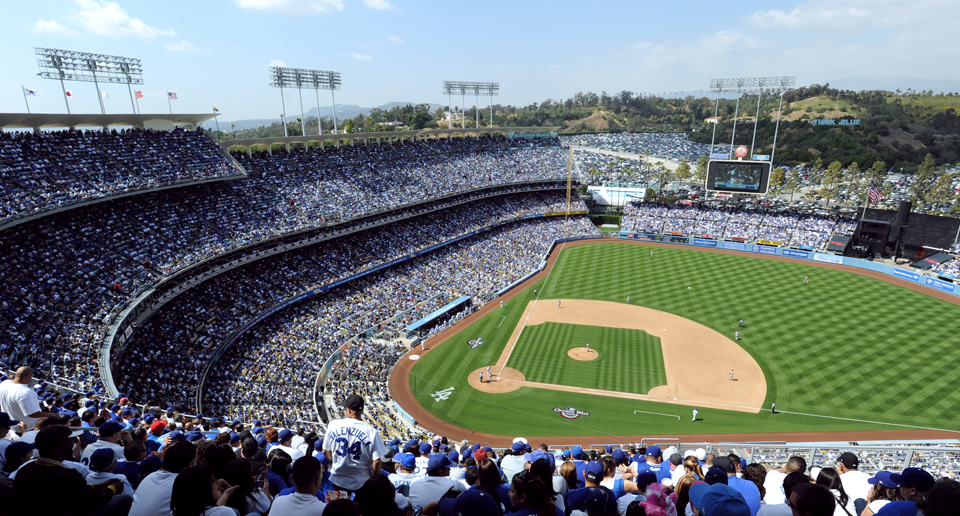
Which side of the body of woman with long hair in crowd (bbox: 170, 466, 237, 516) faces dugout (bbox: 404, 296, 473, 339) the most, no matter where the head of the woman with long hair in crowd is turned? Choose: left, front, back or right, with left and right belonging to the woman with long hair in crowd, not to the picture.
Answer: front

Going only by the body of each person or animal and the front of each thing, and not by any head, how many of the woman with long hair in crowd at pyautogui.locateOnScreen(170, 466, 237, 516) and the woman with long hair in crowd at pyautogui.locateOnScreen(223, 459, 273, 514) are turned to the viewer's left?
0

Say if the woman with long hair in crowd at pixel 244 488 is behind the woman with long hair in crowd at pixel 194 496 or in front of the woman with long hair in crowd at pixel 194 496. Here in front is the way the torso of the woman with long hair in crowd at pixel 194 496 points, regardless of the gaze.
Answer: in front

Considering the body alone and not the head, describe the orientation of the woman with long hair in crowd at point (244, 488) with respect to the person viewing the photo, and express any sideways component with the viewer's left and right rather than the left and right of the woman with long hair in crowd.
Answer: facing away from the viewer and to the right of the viewer

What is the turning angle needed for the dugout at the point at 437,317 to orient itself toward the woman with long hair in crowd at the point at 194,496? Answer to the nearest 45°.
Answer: approximately 45° to its right

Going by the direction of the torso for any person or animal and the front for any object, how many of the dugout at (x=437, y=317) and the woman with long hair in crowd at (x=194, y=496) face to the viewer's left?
0

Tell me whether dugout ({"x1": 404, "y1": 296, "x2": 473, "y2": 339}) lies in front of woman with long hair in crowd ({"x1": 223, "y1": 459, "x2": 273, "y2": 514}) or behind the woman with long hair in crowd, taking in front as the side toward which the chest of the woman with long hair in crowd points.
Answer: in front

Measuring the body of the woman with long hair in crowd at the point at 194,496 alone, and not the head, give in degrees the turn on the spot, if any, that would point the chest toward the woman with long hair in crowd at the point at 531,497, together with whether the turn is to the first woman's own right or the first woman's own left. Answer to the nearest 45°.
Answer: approximately 90° to the first woman's own right

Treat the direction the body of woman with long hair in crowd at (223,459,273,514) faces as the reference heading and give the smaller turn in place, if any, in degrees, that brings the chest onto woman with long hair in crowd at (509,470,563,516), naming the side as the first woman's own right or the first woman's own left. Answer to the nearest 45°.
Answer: approximately 90° to the first woman's own right

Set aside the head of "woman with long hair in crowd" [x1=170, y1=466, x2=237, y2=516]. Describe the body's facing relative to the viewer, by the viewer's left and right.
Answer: facing away from the viewer and to the right of the viewer

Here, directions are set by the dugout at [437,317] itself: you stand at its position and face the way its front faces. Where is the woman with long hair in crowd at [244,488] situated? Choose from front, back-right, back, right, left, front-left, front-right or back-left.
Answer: front-right

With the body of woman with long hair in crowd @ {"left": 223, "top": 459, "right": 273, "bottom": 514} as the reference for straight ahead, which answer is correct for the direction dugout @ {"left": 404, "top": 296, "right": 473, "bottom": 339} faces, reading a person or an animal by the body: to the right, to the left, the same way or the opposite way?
to the right

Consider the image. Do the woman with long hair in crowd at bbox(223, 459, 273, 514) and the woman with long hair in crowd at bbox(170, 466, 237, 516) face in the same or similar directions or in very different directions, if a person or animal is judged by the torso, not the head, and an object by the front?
same or similar directions
